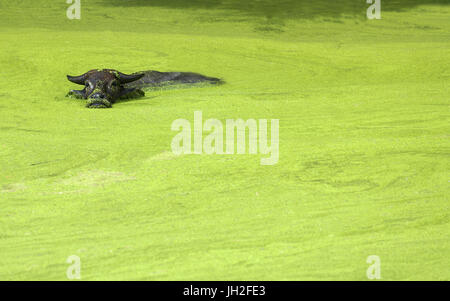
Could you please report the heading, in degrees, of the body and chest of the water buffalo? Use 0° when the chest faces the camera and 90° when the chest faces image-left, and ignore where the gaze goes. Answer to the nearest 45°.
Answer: approximately 45°
